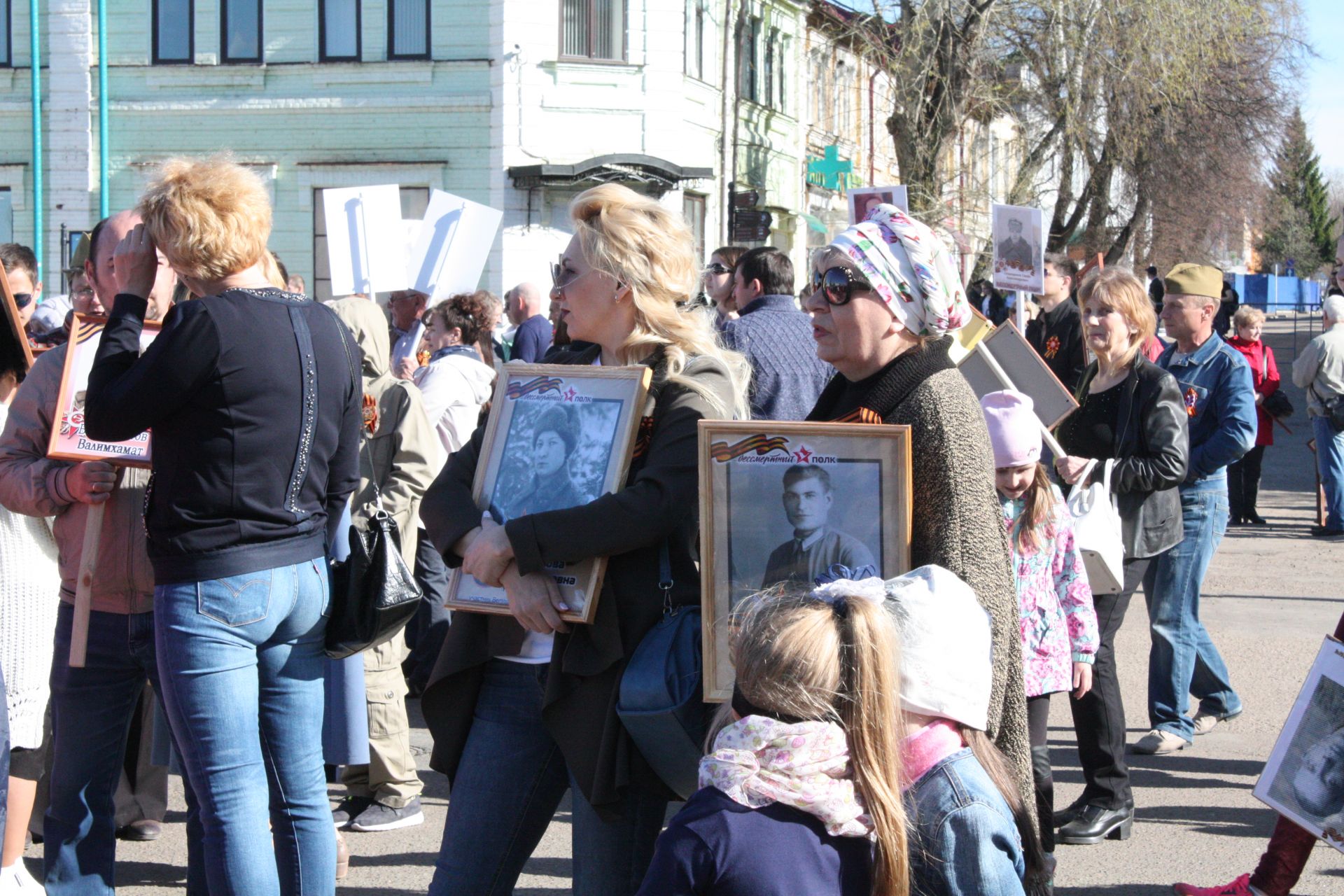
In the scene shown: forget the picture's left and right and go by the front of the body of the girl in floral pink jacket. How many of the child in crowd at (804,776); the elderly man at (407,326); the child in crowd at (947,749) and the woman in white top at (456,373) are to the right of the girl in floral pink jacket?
2

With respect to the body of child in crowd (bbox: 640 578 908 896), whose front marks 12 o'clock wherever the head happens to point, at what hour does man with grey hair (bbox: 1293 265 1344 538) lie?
The man with grey hair is roughly at 2 o'clock from the child in crowd.

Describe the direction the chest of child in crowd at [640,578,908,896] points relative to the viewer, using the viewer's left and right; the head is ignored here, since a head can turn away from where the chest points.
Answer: facing away from the viewer and to the left of the viewer

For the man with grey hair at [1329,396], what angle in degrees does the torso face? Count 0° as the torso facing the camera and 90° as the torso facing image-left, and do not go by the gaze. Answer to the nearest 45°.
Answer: approximately 135°

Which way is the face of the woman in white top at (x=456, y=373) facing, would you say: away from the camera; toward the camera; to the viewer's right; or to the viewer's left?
to the viewer's left

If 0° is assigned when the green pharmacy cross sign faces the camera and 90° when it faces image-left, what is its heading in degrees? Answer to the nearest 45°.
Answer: approximately 0°

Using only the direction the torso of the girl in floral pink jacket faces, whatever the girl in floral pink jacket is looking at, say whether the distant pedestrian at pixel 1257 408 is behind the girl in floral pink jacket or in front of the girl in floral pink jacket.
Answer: behind

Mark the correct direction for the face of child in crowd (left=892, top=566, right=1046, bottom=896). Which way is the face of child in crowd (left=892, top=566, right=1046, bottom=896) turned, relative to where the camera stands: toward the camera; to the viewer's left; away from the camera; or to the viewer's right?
away from the camera
